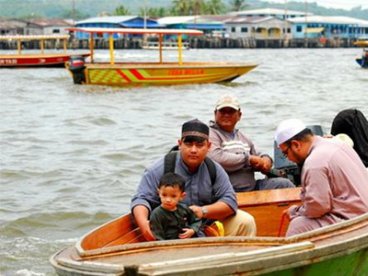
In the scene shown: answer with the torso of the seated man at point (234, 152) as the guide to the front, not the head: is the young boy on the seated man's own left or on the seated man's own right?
on the seated man's own right

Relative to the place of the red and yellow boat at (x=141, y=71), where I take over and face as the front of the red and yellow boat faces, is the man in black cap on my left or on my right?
on my right

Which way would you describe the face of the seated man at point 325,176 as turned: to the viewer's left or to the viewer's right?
to the viewer's left

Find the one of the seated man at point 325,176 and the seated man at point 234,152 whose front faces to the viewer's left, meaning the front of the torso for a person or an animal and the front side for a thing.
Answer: the seated man at point 325,176

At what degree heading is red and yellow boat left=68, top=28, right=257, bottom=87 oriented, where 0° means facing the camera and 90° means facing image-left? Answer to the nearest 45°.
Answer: approximately 270°

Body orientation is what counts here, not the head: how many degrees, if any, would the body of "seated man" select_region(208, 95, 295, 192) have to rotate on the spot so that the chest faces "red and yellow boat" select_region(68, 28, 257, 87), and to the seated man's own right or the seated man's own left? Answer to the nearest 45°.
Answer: approximately 135° to the seated man's own left

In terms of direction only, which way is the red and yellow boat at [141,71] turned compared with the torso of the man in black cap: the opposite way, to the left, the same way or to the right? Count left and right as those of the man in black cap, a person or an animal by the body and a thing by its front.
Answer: to the left

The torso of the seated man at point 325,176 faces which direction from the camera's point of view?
to the viewer's left

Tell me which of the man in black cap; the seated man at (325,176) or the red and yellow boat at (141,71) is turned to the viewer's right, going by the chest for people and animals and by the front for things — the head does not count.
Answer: the red and yellow boat

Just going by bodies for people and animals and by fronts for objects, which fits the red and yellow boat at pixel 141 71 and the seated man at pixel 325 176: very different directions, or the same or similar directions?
very different directions
